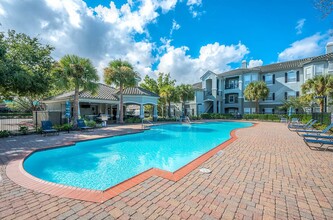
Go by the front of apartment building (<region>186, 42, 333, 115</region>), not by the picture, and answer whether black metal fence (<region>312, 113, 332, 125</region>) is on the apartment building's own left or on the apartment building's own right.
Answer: on the apartment building's own left

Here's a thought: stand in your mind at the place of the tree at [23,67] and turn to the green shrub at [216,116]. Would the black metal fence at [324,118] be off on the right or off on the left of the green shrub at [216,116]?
right

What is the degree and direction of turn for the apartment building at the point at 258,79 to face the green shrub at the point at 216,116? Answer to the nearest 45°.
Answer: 0° — it already faces it

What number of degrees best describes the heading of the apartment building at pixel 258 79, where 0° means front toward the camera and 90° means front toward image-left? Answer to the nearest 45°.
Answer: approximately 45°

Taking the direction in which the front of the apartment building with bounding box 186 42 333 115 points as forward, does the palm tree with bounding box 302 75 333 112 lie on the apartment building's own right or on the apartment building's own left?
on the apartment building's own left

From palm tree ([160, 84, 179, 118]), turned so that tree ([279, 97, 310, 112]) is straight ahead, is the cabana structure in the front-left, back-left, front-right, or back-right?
back-right
